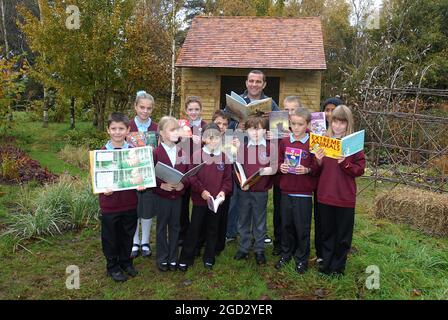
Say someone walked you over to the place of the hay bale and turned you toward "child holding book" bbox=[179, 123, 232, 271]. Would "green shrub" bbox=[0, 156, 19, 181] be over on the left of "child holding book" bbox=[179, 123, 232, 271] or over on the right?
right

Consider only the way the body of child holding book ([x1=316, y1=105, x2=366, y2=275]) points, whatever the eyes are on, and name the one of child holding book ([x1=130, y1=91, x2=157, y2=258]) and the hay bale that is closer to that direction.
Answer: the child holding book
